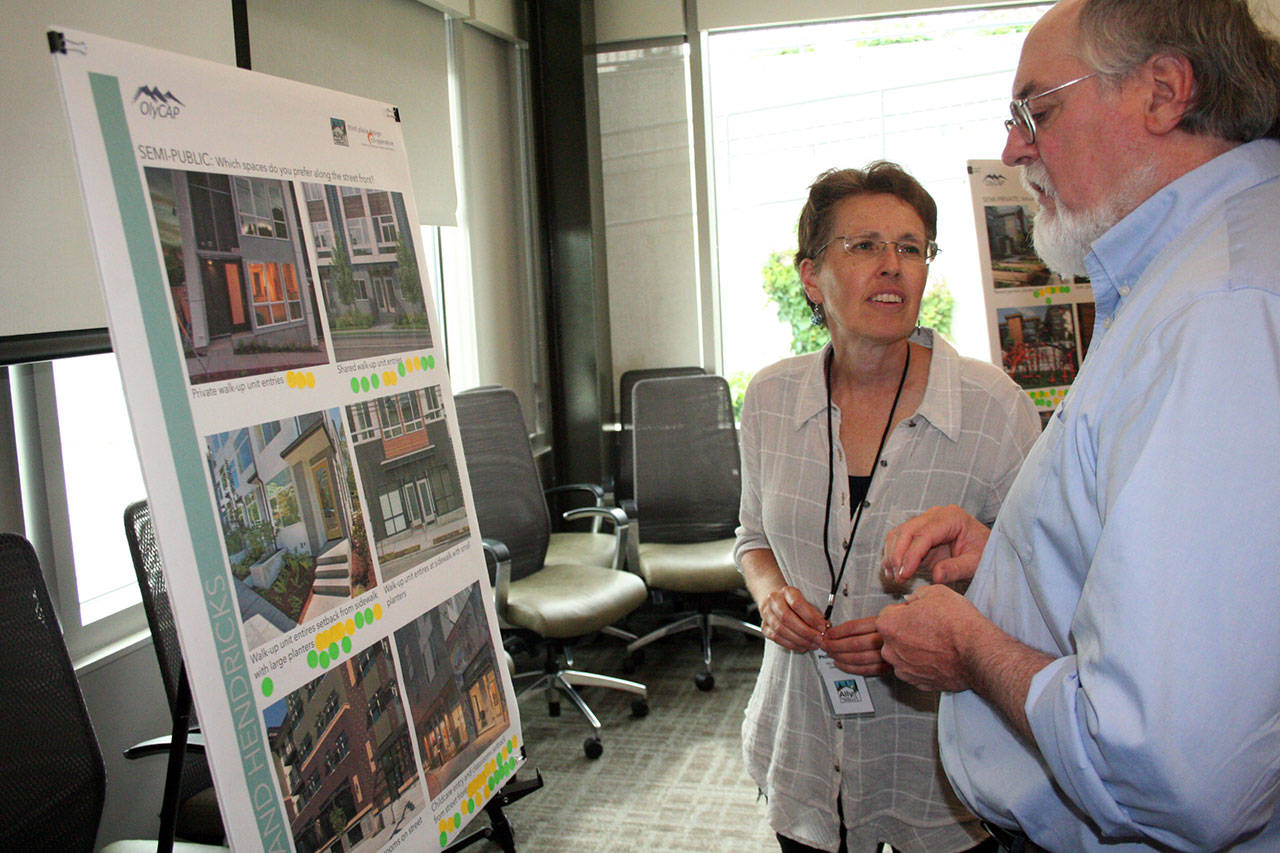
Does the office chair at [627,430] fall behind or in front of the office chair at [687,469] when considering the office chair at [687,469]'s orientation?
behind

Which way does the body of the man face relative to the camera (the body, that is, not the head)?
to the viewer's left

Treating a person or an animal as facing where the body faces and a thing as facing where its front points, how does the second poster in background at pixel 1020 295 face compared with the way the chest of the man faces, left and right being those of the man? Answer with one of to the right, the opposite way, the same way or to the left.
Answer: to the left

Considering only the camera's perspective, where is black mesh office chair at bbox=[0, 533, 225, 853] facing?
facing away from the viewer and to the right of the viewer

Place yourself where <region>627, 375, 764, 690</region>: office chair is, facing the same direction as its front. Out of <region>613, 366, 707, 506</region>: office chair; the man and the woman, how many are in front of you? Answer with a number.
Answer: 2

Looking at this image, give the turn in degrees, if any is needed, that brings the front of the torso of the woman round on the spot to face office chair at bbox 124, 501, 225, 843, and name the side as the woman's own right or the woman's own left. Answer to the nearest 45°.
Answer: approximately 90° to the woman's own right
